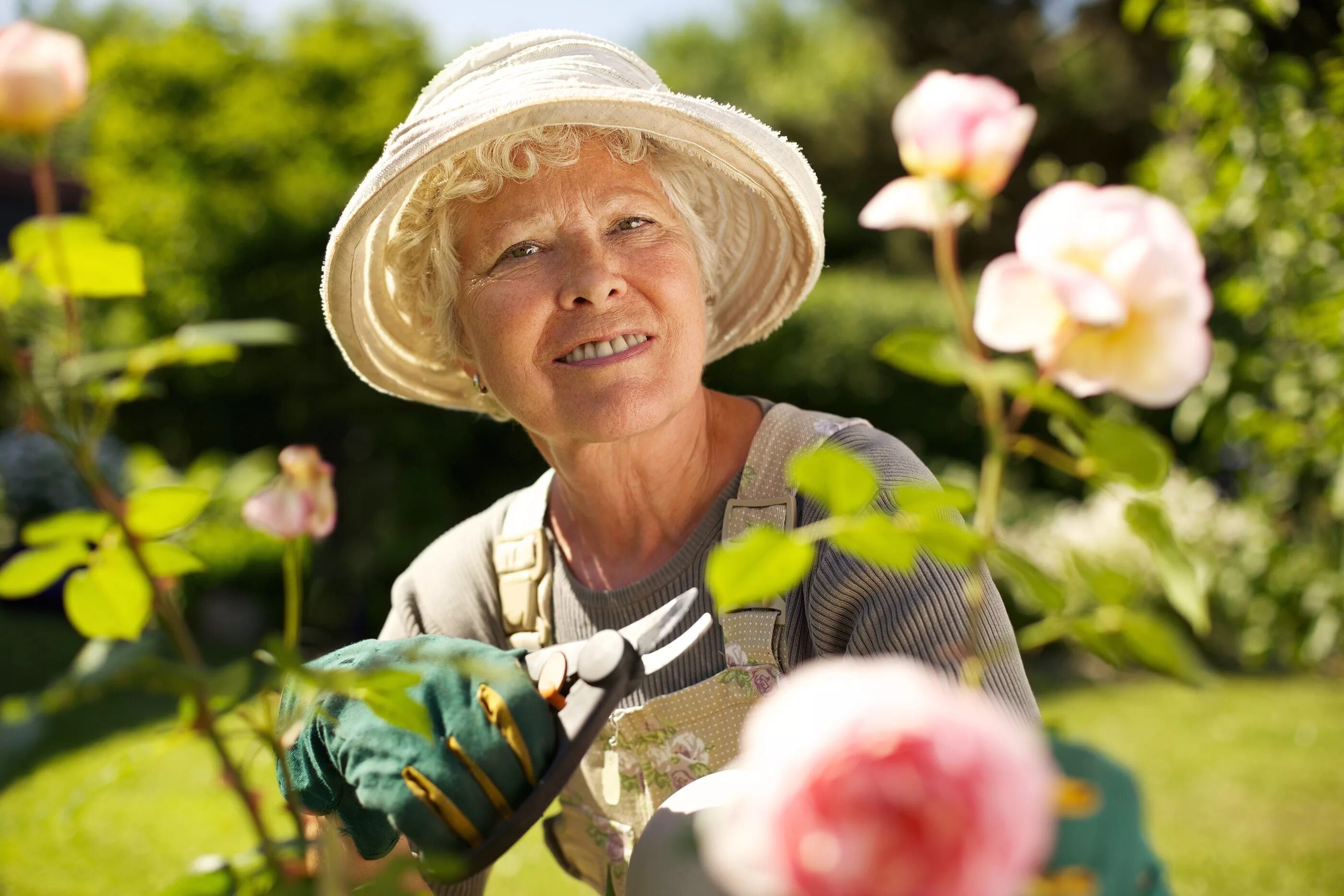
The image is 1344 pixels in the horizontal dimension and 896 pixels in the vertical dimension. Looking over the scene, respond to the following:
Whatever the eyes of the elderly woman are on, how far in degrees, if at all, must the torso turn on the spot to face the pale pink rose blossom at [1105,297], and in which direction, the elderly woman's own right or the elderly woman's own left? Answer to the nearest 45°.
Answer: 0° — they already face it

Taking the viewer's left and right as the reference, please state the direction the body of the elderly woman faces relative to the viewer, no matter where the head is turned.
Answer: facing the viewer

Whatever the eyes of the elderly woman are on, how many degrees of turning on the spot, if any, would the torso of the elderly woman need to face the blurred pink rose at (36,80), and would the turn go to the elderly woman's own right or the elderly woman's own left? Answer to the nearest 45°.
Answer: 0° — they already face it

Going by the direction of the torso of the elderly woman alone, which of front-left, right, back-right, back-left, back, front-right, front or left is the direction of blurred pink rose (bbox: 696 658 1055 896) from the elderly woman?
front
